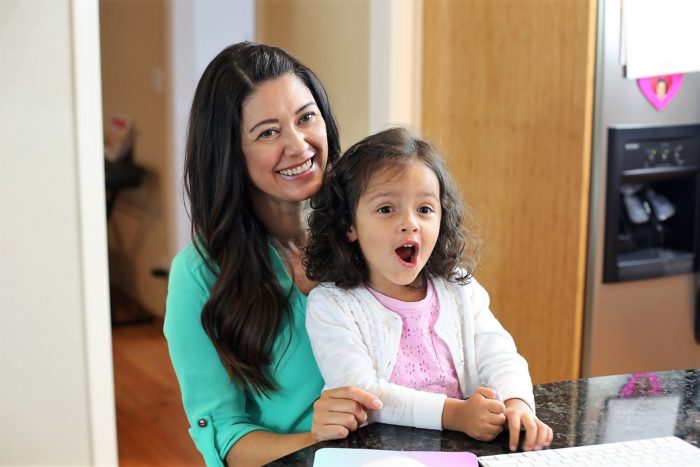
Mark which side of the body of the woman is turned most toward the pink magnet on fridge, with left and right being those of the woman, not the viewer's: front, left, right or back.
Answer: left

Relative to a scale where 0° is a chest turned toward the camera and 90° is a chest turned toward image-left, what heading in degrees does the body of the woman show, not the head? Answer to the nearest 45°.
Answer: approximately 315°

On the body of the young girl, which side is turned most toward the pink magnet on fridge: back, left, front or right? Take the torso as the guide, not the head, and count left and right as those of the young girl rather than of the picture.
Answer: left
